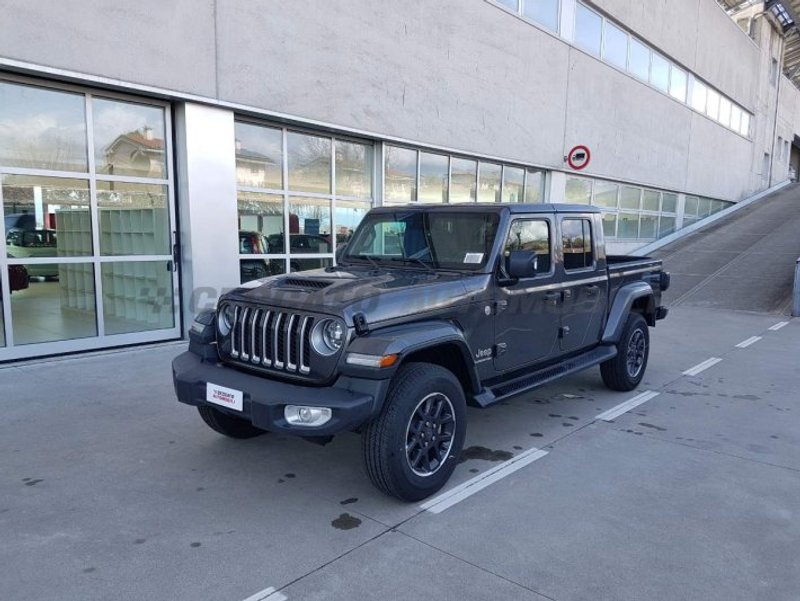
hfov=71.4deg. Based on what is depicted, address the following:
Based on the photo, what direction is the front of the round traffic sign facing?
toward the camera

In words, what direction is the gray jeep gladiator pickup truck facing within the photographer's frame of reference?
facing the viewer and to the left of the viewer

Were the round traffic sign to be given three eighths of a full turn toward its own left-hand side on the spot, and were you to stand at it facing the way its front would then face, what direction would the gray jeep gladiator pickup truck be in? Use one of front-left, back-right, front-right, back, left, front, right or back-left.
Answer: back-right
